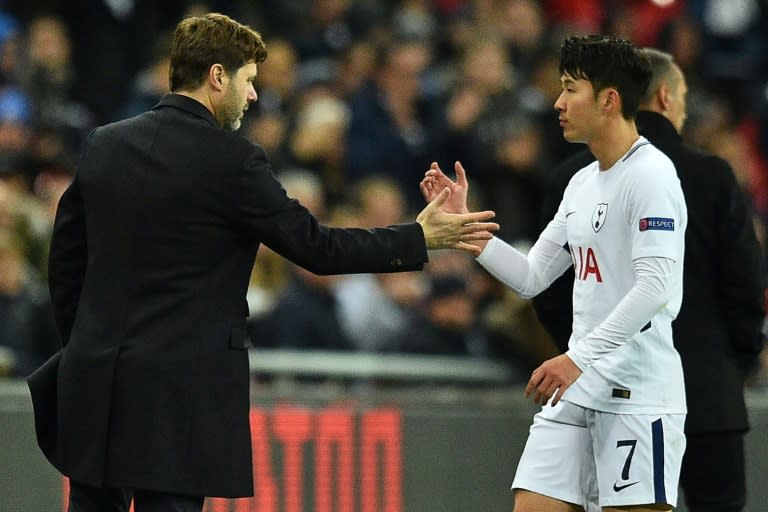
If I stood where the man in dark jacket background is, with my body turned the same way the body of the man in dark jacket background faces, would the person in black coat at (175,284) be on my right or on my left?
on my left

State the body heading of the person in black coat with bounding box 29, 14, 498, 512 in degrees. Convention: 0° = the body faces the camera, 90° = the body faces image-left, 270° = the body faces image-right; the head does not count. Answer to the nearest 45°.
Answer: approximately 225°

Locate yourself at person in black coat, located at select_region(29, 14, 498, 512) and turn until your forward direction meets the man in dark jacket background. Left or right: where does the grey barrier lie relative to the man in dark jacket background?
left

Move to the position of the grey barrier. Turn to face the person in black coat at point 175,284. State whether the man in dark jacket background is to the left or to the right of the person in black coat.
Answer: left

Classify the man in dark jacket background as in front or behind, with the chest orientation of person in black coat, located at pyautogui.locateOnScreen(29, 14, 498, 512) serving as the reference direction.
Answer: in front

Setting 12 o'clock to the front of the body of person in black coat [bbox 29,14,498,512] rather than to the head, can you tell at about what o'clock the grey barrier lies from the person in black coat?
The grey barrier is roughly at 11 o'clock from the person in black coat.
